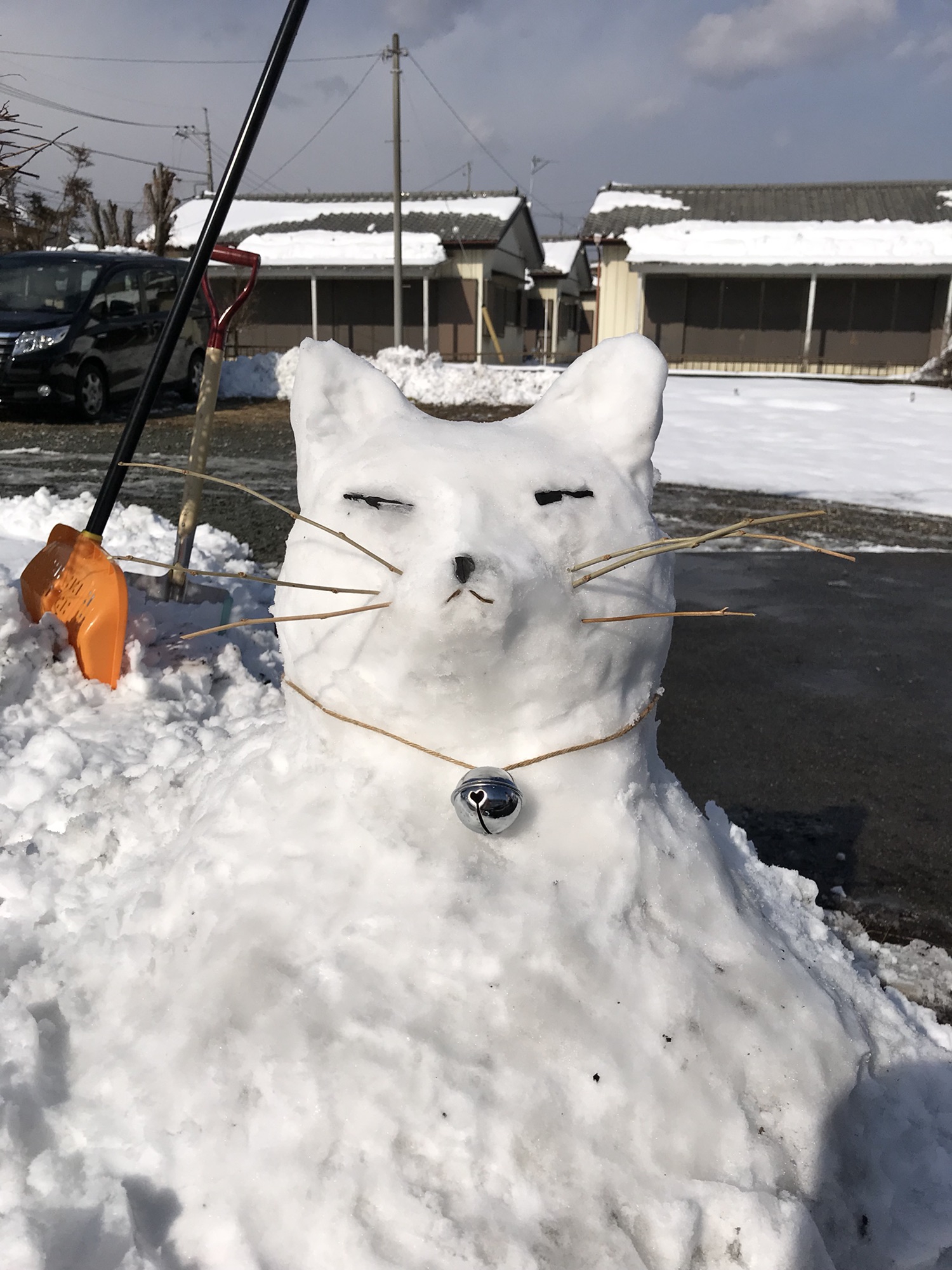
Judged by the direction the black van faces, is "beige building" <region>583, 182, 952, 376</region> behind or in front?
behind

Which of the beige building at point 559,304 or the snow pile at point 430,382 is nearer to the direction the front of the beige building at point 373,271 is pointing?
the snow pile

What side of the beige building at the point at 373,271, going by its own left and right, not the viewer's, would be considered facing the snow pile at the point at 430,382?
front

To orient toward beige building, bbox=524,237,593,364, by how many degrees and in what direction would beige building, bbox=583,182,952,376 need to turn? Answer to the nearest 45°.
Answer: approximately 135° to its right

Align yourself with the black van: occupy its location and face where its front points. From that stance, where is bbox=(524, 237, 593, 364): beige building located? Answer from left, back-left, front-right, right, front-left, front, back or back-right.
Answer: back

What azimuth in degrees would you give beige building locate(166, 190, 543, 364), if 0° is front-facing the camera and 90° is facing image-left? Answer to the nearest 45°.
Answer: approximately 0°

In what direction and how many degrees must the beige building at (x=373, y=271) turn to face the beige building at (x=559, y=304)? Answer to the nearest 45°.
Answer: approximately 135° to its left

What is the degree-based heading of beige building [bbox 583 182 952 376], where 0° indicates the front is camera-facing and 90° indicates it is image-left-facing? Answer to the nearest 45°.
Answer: approximately 0°

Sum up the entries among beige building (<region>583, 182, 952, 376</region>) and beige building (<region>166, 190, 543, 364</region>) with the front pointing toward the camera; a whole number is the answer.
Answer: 2

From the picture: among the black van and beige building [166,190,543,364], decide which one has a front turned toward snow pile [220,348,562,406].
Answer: the beige building

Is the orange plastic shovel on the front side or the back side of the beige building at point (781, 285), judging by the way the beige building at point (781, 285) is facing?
on the front side

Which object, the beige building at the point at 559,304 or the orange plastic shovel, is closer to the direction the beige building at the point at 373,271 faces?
the orange plastic shovel

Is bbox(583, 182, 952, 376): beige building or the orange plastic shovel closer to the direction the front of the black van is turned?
the orange plastic shovel

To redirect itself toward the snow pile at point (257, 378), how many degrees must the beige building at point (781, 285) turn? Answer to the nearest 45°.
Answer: approximately 45° to its right

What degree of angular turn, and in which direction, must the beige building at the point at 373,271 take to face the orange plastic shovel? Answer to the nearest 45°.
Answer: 0° — it already faces it

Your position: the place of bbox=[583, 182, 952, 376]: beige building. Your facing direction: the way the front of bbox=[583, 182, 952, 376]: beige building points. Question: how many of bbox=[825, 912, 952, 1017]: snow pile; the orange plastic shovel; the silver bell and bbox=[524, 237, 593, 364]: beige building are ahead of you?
3
